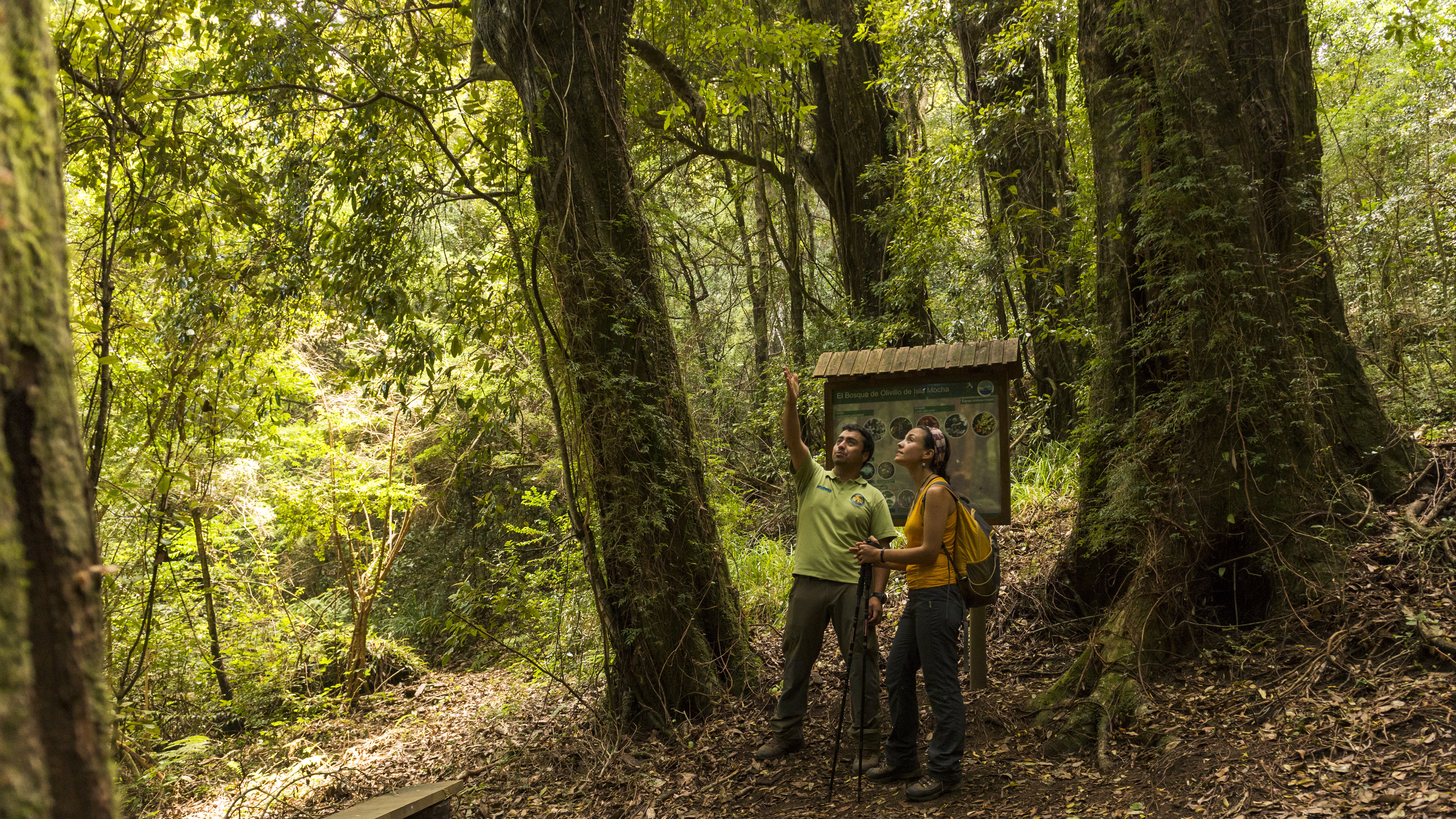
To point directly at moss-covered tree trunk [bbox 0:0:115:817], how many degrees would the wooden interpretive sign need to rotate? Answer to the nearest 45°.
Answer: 0° — it already faces it

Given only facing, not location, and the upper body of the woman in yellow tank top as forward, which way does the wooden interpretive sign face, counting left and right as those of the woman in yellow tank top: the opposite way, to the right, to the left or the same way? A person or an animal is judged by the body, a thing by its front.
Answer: to the left

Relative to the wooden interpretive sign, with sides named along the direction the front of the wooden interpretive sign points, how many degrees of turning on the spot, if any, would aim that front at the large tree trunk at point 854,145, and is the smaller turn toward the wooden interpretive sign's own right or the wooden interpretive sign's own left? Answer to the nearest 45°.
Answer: approximately 180°

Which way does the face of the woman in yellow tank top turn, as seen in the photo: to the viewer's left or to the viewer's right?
to the viewer's left

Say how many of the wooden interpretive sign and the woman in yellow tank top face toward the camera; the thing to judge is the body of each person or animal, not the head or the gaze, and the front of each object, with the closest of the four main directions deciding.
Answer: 1

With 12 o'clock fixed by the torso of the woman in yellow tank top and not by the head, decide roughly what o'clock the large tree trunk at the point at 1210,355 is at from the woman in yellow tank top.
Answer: The large tree trunk is roughly at 5 o'clock from the woman in yellow tank top.

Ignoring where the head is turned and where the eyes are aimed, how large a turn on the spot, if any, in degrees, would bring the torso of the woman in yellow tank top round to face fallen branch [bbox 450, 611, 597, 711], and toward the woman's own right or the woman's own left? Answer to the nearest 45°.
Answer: approximately 45° to the woman's own right

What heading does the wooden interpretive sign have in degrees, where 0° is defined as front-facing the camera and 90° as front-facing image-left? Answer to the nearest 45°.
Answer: approximately 0°

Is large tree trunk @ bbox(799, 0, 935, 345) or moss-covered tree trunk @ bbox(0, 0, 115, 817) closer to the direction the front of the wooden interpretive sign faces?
the moss-covered tree trunk

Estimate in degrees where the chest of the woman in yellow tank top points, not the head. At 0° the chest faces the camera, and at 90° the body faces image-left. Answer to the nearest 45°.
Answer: approximately 90°

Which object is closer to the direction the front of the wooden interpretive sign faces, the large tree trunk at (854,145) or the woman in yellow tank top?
the woman in yellow tank top
